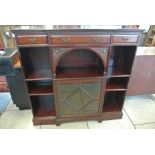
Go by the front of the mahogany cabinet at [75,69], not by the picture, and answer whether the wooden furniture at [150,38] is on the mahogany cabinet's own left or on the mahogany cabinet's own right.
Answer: on the mahogany cabinet's own left

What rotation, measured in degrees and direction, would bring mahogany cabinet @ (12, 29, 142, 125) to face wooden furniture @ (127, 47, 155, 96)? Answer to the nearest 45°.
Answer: approximately 90° to its left

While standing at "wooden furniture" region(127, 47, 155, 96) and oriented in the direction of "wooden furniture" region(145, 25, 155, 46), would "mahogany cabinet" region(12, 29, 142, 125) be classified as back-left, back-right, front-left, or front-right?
back-left

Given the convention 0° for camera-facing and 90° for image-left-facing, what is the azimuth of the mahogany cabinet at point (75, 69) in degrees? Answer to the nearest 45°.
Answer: approximately 0°
